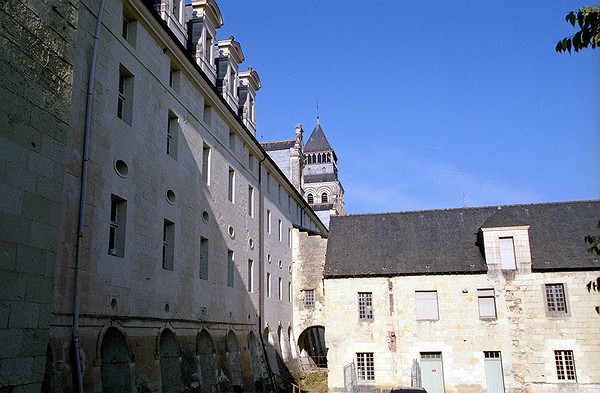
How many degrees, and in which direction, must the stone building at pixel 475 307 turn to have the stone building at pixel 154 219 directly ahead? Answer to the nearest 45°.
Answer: approximately 45° to its right

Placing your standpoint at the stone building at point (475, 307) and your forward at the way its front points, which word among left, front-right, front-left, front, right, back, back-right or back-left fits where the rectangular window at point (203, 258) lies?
front-right

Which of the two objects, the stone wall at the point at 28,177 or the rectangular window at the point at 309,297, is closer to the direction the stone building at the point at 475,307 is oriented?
the stone wall

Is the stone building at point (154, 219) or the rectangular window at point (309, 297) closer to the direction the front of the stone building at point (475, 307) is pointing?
the stone building

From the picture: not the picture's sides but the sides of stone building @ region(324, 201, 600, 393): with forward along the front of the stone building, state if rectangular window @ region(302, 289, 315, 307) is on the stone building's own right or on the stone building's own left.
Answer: on the stone building's own right

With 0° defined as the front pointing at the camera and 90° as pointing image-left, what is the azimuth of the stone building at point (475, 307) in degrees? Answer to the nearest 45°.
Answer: approximately 0°
